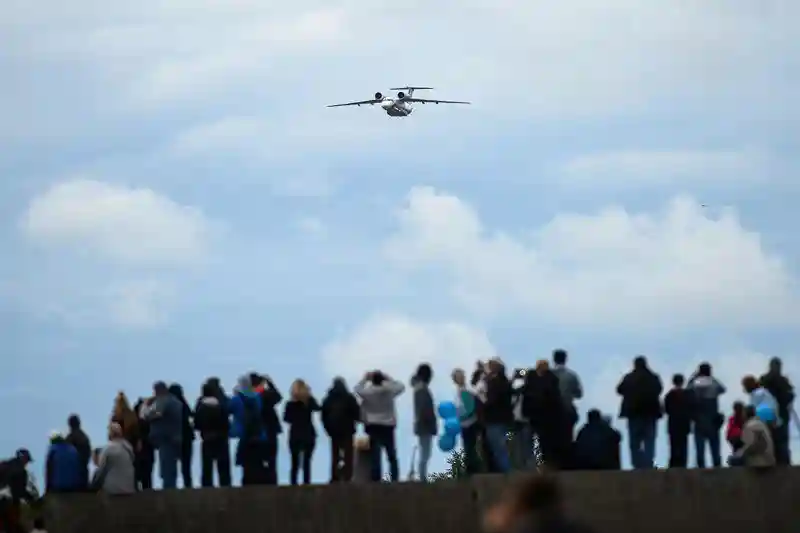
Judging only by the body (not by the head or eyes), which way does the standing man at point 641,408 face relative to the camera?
away from the camera

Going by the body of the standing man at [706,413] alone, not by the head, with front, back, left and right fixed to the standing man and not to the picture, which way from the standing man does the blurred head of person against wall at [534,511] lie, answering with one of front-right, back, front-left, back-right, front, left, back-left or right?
back

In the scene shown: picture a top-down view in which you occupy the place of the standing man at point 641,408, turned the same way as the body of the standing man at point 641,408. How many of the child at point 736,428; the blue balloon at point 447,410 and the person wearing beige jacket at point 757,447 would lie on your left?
1

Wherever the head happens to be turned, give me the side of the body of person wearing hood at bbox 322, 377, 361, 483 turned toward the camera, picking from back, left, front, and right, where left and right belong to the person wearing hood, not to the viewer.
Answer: back

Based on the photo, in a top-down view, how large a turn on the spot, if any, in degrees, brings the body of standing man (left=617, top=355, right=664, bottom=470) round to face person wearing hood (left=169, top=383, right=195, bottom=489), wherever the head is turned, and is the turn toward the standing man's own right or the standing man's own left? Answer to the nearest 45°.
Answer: approximately 90° to the standing man's own left

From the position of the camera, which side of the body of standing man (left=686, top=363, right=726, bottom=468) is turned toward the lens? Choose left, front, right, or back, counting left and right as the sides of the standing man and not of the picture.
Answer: back

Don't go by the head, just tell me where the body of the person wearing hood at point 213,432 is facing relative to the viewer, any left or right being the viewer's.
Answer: facing away from the viewer

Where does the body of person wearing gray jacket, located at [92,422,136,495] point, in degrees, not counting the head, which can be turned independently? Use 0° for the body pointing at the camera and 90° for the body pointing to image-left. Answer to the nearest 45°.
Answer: approximately 180°

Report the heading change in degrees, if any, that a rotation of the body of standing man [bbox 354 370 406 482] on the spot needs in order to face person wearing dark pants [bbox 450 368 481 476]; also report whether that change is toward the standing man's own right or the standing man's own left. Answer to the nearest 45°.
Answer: approximately 90° to the standing man's own right

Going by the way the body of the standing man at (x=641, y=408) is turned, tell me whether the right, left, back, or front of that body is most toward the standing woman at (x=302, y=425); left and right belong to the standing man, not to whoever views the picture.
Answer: left

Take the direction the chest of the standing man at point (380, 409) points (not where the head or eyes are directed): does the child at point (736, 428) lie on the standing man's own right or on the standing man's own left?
on the standing man's own right

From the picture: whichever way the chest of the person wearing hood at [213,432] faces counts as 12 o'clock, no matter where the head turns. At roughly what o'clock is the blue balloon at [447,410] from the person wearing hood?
The blue balloon is roughly at 3 o'clock from the person wearing hood.

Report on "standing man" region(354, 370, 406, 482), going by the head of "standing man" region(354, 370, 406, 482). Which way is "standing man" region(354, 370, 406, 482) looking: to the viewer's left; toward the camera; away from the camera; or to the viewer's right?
away from the camera

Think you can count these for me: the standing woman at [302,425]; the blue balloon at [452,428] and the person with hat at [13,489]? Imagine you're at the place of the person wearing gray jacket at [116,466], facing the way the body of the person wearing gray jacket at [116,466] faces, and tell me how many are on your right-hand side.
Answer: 2
